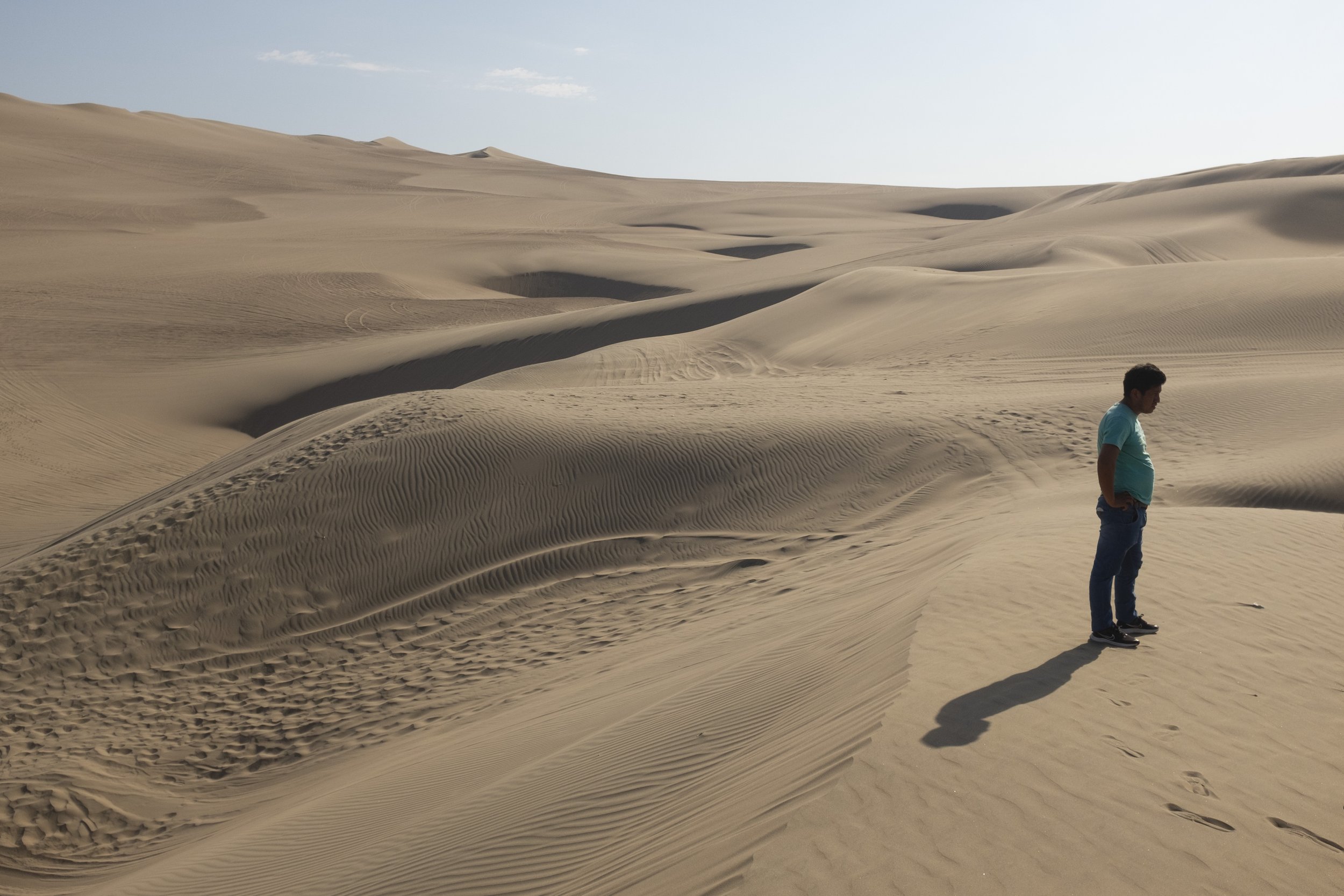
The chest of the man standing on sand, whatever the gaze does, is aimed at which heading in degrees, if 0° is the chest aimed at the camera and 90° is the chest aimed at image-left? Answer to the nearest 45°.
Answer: approximately 270°

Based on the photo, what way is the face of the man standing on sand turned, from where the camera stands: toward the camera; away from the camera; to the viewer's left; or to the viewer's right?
to the viewer's right
